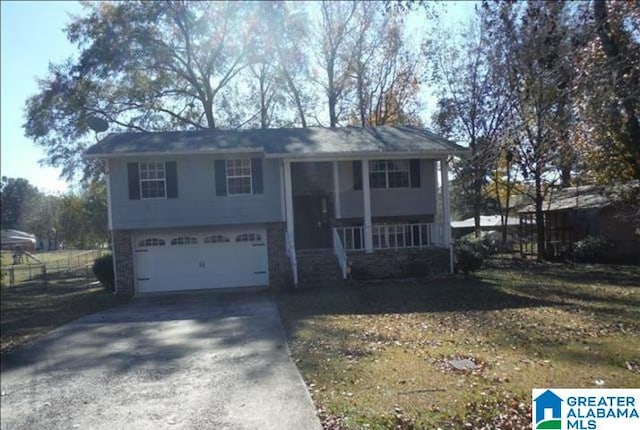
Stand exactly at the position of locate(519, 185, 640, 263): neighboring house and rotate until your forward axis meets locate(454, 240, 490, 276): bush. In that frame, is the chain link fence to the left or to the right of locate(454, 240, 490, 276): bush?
right

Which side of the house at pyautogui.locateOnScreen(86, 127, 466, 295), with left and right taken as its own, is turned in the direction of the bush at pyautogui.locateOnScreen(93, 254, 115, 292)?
right

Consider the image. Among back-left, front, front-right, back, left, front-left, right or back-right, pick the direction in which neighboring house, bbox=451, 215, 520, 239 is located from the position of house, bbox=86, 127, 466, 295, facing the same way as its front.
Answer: back-left

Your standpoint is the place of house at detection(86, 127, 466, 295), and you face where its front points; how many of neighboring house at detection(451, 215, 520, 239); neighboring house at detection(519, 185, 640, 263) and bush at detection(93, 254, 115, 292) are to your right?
1

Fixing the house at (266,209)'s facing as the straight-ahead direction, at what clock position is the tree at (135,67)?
The tree is roughly at 5 o'clock from the house.

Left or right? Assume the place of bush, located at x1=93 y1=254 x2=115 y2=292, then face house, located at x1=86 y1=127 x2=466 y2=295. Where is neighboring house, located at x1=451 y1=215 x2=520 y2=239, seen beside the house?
left

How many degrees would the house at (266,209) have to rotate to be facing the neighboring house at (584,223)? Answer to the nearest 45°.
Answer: approximately 135° to its left

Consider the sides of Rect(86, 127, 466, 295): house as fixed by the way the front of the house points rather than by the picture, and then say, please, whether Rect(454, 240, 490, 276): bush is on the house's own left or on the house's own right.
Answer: on the house's own left

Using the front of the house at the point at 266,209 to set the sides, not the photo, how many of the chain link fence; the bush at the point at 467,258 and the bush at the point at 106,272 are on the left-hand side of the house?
1

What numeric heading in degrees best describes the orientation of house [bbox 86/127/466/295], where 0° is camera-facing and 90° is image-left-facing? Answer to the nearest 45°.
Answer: approximately 0°

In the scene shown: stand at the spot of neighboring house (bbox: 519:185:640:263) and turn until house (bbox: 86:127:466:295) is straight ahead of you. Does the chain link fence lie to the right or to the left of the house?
right
